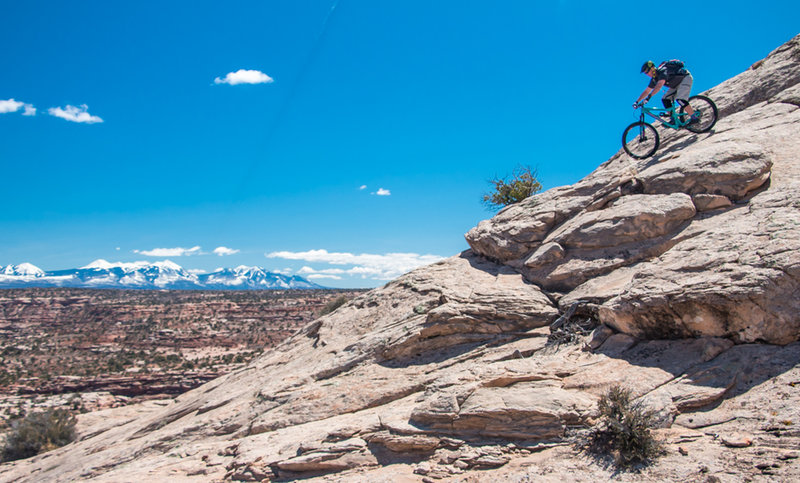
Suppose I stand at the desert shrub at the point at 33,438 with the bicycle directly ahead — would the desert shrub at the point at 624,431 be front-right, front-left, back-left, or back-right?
front-right

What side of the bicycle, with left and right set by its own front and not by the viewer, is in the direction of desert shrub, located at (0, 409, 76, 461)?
front

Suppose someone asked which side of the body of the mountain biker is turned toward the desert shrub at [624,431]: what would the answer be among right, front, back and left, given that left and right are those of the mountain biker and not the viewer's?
left

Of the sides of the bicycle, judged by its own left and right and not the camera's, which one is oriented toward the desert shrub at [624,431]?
left

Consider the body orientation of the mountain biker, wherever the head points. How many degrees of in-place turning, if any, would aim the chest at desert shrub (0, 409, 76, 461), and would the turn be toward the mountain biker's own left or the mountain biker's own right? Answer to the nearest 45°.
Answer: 0° — they already face it

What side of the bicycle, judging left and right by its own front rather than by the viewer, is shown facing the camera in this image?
left

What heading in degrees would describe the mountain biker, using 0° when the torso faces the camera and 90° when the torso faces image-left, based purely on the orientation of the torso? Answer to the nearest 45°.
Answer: approximately 90°
